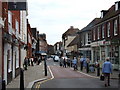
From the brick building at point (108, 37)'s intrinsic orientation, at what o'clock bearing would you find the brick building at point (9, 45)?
the brick building at point (9, 45) is roughly at 11 o'clock from the brick building at point (108, 37).

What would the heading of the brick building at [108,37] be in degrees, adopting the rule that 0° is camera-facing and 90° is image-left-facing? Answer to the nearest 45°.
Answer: approximately 45°

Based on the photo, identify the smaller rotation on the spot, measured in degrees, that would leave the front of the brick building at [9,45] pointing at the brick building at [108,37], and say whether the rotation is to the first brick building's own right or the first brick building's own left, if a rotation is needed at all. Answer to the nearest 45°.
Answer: approximately 45° to the first brick building's own left

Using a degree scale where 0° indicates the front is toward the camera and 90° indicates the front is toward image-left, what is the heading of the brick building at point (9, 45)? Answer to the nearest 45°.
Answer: approximately 270°

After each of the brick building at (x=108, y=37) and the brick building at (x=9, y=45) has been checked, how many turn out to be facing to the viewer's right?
1
